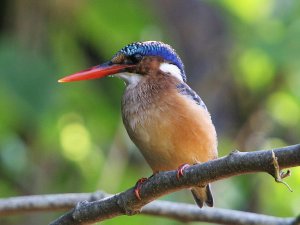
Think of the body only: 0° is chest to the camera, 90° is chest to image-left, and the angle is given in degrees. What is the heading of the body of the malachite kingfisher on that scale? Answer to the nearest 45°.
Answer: approximately 45°
